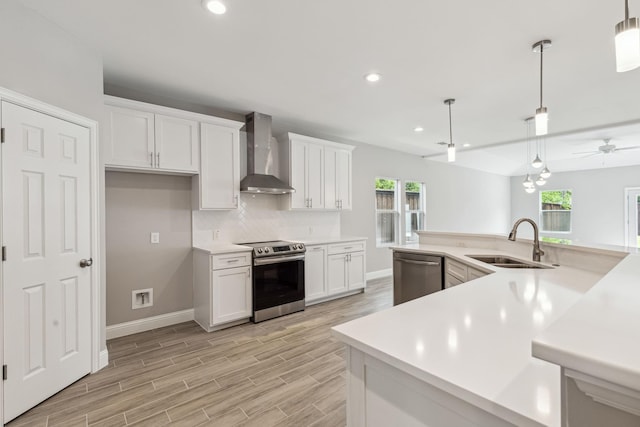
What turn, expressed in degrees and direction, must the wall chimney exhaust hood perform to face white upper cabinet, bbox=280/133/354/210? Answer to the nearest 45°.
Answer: approximately 90° to its left

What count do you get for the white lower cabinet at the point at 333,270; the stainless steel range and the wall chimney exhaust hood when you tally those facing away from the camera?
0

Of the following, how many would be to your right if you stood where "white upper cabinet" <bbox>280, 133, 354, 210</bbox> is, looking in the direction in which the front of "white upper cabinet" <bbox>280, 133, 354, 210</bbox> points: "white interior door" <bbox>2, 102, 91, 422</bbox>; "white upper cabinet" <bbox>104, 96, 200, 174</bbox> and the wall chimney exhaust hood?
3

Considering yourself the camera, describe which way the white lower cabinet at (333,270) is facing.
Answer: facing the viewer and to the right of the viewer

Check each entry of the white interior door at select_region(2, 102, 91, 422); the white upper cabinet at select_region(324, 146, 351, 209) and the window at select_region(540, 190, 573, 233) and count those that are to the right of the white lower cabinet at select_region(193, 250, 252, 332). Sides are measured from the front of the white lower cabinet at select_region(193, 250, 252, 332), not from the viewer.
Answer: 1

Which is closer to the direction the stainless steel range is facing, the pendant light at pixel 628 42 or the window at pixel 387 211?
the pendant light

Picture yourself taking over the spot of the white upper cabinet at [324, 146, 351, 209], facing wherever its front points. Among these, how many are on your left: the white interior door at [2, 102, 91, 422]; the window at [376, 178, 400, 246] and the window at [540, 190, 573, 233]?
2

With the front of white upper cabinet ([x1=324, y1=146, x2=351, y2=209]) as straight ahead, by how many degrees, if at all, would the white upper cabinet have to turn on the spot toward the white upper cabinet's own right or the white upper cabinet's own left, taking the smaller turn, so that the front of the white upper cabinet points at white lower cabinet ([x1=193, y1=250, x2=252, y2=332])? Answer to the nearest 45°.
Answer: approximately 90° to the white upper cabinet's own right

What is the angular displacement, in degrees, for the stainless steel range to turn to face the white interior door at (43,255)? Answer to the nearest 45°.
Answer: approximately 90° to its right
